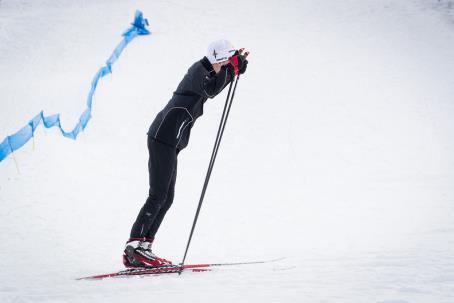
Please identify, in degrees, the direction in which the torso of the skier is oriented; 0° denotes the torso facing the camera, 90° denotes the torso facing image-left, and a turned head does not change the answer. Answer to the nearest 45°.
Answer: approximately 270°

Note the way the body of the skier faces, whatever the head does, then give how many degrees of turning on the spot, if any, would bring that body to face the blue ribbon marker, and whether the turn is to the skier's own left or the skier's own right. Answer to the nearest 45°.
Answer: approximately 90° to the skier's own left

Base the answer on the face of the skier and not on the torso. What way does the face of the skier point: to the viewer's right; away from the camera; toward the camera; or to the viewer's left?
to the viewer's right
